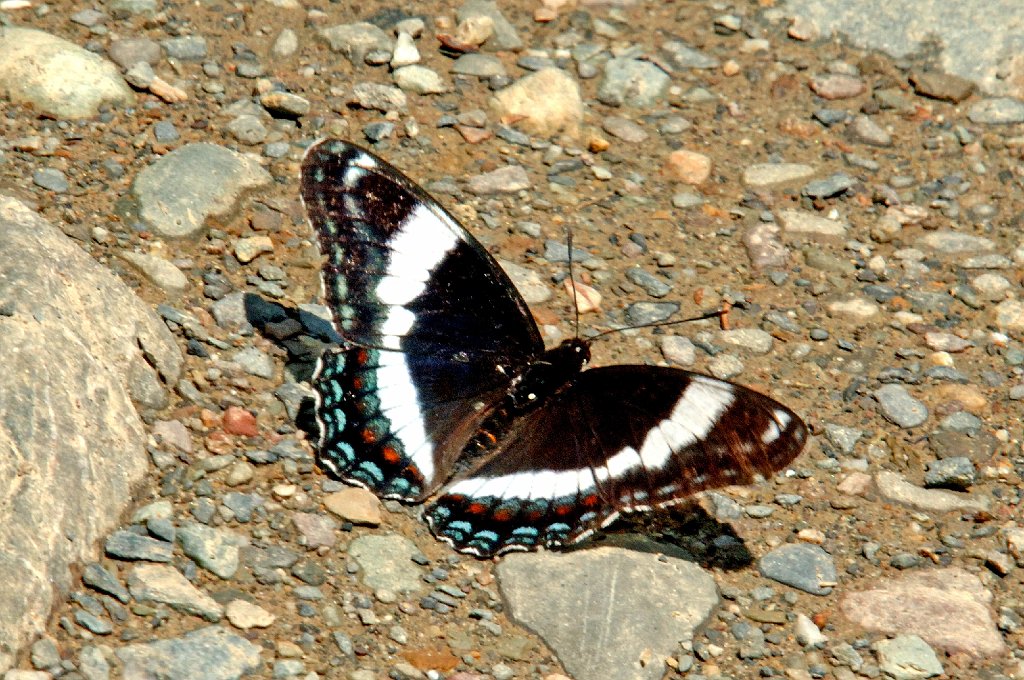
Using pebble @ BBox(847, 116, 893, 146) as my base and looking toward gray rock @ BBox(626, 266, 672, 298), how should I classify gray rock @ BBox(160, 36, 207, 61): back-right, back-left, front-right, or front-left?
front-right

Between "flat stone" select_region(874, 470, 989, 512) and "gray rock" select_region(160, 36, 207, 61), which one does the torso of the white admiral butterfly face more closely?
the flat stone

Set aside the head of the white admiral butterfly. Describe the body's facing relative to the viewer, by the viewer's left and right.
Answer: facing away from the viewer and to the right of the viewer

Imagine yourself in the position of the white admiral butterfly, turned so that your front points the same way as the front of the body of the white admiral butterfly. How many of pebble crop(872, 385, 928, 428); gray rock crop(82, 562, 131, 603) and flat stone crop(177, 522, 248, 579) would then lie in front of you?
1

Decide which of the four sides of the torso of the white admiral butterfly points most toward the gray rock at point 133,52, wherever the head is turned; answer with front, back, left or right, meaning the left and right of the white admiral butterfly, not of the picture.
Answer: left

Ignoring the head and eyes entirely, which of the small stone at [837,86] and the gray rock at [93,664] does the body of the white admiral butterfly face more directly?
the small stone

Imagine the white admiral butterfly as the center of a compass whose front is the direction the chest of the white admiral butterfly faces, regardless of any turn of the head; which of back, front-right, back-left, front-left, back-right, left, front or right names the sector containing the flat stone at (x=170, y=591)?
back

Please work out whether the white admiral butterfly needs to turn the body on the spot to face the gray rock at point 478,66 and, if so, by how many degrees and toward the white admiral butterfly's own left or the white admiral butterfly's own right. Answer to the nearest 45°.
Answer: approximately 45° to the white admiral butterfly's own left

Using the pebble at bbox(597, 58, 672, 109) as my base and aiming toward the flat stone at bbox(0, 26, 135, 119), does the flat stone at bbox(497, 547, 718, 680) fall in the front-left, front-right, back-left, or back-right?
front-left

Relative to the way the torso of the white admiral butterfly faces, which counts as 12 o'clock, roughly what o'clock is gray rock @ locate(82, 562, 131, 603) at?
The gray rock is roughly at 6 o'clock from the white admiral butterfly.

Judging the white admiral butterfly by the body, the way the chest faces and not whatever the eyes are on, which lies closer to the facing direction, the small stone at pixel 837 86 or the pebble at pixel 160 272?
the small stone

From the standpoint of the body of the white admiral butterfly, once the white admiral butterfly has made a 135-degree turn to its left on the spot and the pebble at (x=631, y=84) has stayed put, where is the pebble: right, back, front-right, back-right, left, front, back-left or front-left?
right

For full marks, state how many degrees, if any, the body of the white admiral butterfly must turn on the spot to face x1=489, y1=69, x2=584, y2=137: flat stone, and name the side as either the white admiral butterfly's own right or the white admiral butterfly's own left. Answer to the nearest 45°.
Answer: approximately 45° to the white admiral butterfly's own left

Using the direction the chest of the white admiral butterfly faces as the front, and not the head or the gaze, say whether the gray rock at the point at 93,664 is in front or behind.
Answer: behind

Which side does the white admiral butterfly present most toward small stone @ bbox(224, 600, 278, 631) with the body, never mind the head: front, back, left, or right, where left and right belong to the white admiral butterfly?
back

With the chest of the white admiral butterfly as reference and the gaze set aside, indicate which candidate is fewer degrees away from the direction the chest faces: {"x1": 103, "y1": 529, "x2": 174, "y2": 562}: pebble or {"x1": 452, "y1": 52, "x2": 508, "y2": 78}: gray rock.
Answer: the gray rock

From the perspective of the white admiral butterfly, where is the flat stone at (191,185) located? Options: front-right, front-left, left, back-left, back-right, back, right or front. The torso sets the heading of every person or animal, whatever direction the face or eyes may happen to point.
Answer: left
